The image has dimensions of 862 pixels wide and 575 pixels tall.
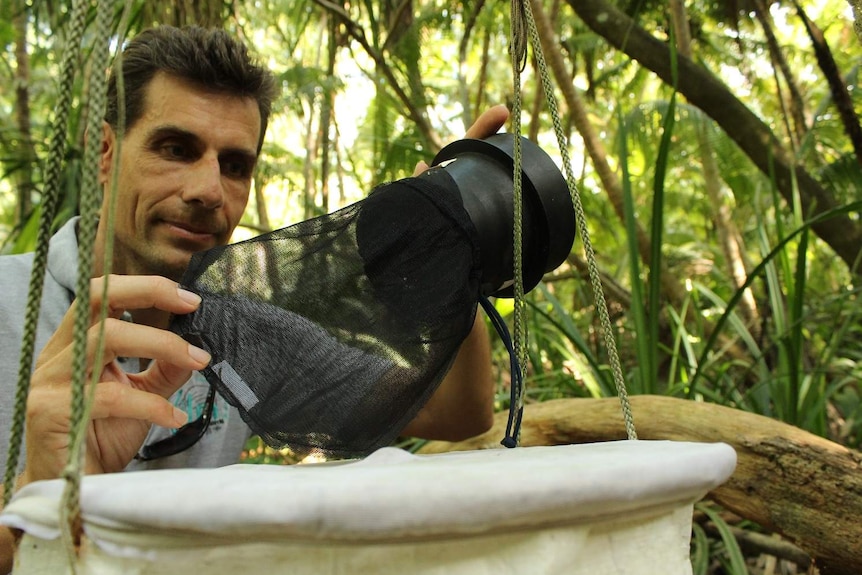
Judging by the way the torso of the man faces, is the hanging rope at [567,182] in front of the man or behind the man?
in front

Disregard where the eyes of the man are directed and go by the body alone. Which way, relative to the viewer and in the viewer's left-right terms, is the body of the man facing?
facing the viewer and to the right of the viewer

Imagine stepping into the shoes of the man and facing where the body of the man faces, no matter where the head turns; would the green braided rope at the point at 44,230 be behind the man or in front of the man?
in front

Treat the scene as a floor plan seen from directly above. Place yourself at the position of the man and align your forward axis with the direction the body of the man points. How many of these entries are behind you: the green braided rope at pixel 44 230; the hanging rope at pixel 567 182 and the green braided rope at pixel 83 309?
0

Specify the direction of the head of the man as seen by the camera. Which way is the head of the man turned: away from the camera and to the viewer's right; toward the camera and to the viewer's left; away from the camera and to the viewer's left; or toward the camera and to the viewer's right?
toward the camera and to the viewer's right
